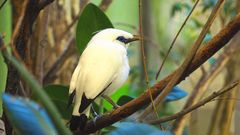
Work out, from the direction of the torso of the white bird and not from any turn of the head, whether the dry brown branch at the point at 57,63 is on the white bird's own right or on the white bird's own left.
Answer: on the white bird's own left

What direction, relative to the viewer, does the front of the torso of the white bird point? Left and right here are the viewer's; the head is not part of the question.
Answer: facing away from the viewer and to the right of the viewer
